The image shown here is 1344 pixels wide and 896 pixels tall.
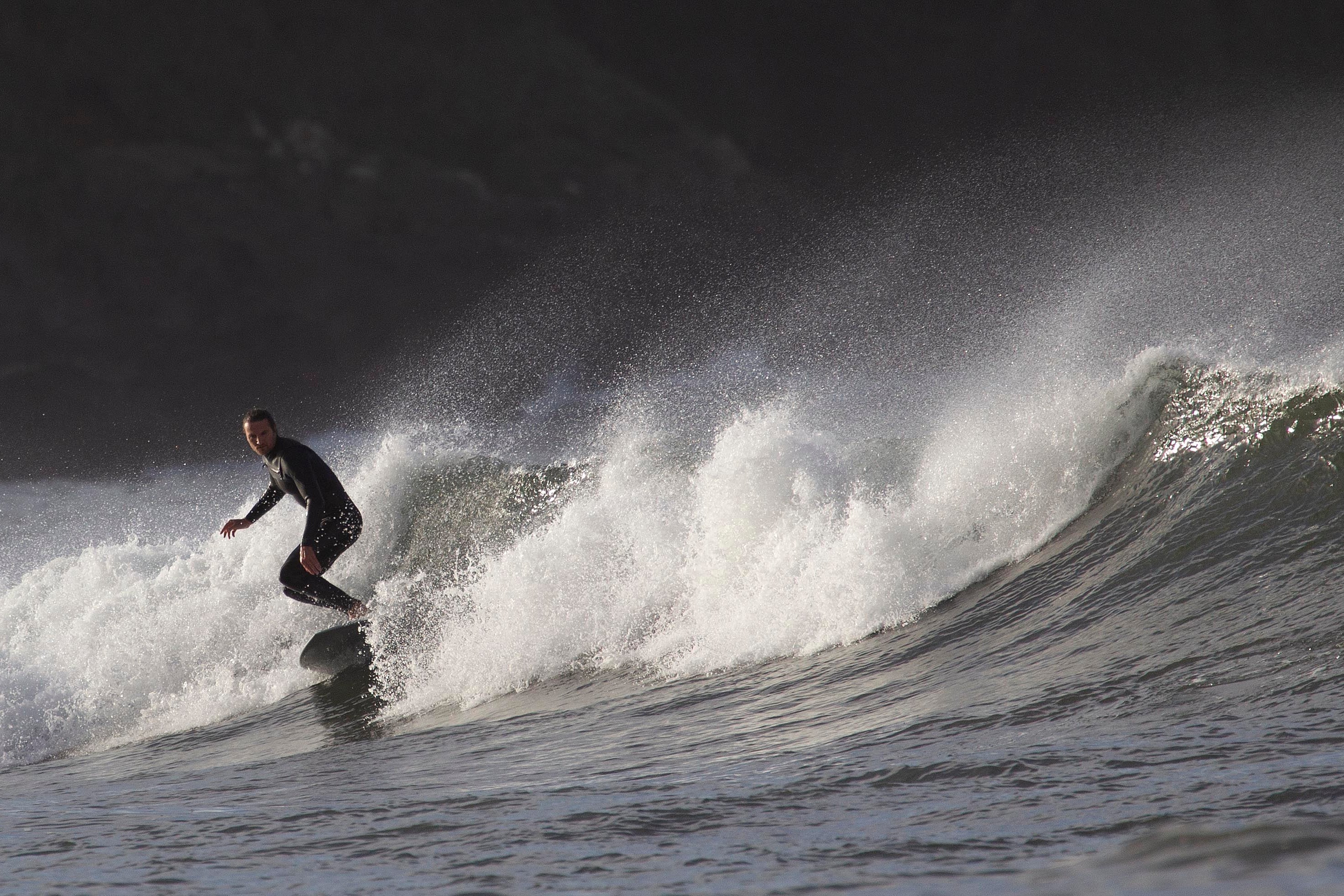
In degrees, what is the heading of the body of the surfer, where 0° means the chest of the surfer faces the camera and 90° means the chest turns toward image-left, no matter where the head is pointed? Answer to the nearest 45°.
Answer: approximately 45°

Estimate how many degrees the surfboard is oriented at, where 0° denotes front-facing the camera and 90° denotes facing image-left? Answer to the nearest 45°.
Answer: approximately 45°
